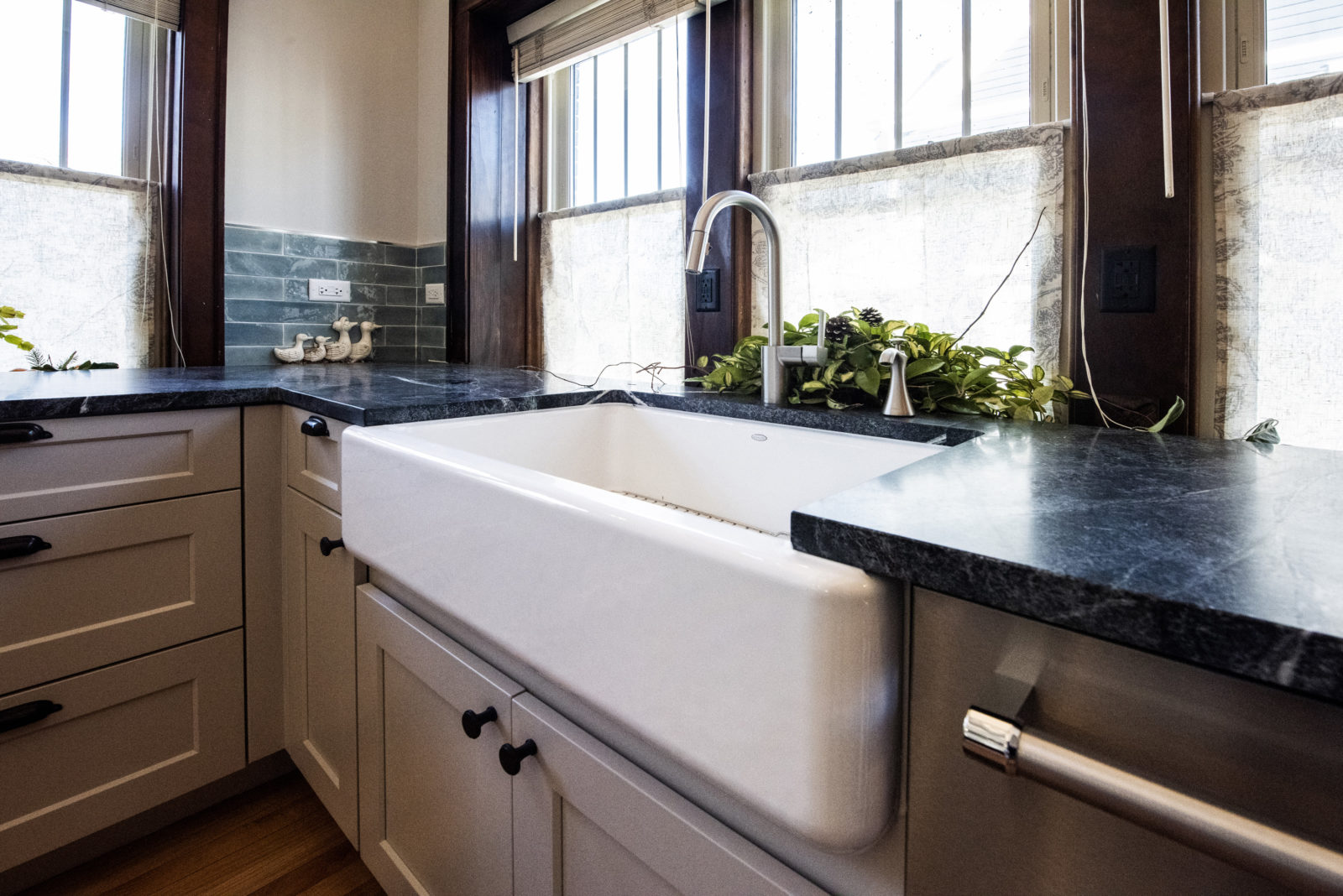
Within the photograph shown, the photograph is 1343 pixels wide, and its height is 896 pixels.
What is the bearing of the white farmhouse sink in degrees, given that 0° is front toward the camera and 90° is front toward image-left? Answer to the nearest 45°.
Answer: approximately 45°

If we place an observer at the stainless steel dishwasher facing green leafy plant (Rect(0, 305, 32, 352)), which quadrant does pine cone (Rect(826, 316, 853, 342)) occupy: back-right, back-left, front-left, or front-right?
front-right

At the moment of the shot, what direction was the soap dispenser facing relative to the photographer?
facing the viewer and to the left of the viewer

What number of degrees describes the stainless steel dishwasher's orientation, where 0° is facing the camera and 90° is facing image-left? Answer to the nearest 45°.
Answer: approximately 45°
